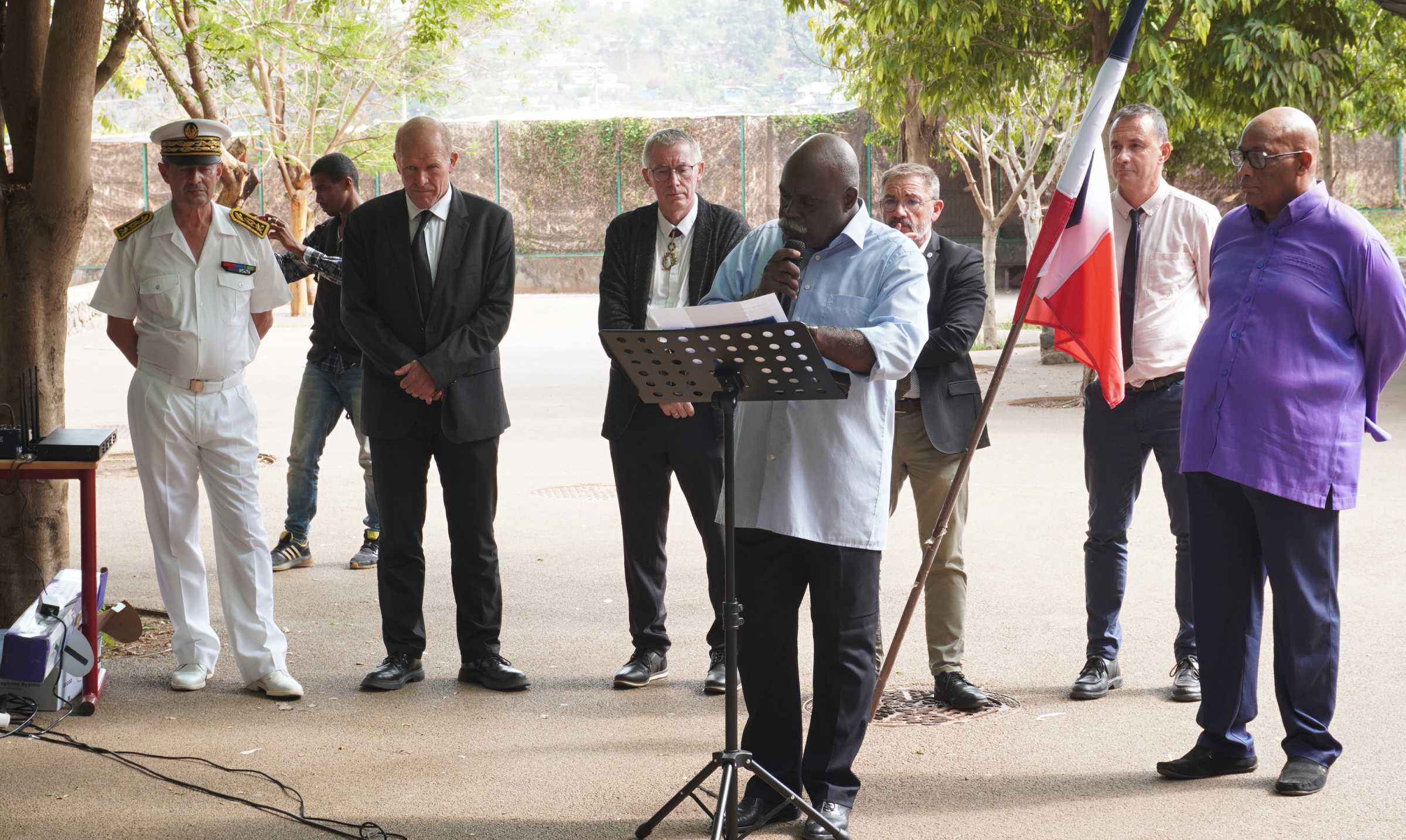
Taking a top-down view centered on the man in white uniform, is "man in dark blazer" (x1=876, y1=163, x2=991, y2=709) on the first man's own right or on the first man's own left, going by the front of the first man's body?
on the first man's own left

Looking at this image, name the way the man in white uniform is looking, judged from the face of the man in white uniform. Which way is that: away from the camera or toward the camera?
toward the camera

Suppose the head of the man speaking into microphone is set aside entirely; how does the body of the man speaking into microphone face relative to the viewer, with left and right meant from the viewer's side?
facing the viewer and to the left of the viewer

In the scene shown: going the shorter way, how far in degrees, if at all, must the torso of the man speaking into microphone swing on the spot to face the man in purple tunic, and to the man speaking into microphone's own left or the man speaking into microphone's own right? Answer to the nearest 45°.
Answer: approximately 135° to the man speaking into microphone's own left

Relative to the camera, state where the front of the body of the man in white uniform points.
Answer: toward the camera

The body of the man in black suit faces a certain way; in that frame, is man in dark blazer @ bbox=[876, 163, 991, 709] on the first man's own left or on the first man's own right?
on the first man's own left

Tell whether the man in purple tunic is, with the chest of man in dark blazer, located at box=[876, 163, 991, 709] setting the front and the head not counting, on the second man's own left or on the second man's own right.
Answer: on the second man's own left

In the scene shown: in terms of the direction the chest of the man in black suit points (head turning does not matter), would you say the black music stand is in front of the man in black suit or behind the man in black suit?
in front

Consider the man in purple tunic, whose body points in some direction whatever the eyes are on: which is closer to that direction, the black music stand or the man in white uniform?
the black music stand

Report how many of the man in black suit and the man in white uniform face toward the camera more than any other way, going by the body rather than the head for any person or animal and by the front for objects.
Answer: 2

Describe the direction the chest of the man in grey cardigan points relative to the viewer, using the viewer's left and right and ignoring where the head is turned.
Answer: facing the viewer

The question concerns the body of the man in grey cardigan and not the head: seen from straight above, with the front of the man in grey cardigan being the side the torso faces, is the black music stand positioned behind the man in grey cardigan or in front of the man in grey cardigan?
in front

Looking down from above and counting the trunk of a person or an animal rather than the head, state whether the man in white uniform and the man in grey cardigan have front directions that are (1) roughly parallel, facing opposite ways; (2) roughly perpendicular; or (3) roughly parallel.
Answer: roughly parallel

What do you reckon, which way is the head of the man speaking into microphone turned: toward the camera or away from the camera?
toward the camera

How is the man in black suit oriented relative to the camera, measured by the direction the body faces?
toward the camera

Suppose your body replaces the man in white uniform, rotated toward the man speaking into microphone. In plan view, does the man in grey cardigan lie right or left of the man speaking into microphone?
left

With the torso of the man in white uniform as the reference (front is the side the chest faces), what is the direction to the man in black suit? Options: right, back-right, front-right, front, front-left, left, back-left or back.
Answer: left

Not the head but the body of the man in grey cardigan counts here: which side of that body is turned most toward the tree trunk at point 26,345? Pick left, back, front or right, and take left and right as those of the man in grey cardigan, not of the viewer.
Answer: right

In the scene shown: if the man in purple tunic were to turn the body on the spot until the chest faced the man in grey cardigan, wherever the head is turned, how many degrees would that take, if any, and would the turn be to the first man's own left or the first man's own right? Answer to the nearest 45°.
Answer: approximately 45° to the first man's own right
